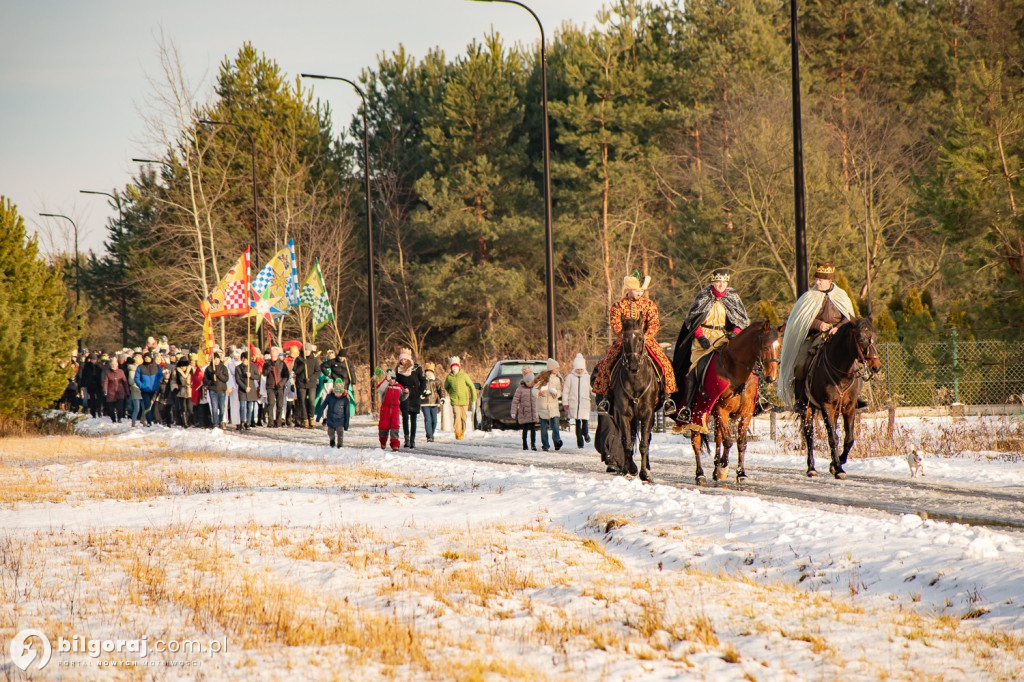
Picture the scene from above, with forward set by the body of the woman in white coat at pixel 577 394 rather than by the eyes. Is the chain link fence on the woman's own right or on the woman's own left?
on the woman's own left

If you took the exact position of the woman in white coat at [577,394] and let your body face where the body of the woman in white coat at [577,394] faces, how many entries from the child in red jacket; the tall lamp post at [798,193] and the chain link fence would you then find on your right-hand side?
1

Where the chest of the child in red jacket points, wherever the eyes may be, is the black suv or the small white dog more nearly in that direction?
the small white dog

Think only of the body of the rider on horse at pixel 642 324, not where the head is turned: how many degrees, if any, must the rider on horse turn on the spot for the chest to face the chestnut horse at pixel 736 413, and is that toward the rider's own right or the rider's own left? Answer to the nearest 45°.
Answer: approximately 90° to the rider's own left

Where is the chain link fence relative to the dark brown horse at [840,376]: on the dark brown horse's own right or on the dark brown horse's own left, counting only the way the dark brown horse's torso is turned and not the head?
on the dark brown horse's own left

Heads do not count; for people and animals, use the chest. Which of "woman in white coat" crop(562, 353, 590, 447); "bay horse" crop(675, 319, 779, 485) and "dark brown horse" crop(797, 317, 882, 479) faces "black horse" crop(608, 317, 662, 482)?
the woman in white coat

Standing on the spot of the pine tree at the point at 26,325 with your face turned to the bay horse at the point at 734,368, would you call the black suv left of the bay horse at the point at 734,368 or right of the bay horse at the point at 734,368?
left

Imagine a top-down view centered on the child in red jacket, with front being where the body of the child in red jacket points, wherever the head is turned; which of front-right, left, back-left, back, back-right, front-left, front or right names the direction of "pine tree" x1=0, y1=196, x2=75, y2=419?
back-right

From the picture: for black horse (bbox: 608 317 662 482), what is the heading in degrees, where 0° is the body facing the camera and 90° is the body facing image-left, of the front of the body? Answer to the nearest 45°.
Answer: approximately 0°
